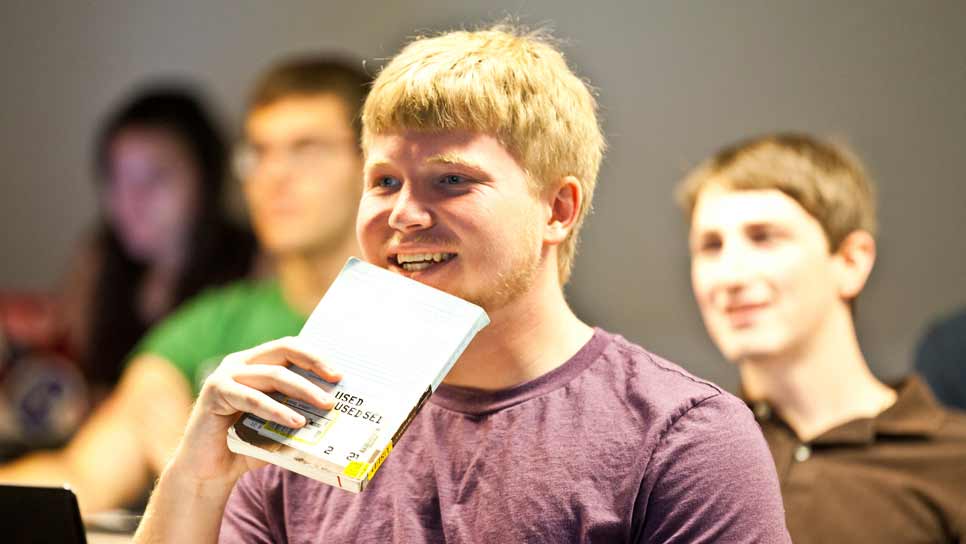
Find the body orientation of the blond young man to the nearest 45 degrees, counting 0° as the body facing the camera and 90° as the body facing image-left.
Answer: approximately 45°

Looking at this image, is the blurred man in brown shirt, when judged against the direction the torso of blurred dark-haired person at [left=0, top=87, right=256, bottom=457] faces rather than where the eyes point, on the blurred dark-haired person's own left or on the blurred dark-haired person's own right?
on the blurred dark-haired person's own left

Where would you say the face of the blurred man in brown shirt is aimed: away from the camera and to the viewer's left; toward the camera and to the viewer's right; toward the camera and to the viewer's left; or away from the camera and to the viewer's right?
toward the camera and to the viewer's left

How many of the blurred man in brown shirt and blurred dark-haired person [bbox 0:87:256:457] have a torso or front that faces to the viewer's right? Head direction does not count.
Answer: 0

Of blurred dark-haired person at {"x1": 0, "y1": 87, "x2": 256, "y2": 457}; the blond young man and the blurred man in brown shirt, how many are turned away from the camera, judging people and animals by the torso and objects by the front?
0

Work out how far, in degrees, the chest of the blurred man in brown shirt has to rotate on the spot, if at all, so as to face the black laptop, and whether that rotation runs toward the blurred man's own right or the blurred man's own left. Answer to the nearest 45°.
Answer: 0° — they already face it

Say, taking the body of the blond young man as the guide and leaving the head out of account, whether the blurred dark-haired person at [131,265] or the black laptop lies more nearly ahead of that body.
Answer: the black laptop

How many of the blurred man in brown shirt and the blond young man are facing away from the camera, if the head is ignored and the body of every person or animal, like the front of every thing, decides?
0

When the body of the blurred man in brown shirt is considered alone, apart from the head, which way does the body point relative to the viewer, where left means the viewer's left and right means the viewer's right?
facing the viewer and to the left of the viewer

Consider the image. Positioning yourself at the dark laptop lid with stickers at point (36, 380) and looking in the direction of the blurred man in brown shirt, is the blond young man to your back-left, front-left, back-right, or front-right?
front-right

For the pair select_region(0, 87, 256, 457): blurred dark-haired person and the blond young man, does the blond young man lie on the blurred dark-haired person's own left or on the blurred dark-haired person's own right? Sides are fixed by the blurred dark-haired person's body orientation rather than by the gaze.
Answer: on the blurred dark-haired person's own left

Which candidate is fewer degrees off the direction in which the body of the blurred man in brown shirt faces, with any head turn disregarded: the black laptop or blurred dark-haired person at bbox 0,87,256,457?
the black laptop

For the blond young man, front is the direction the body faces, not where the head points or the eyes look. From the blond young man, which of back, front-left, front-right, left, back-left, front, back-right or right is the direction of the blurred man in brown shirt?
back
